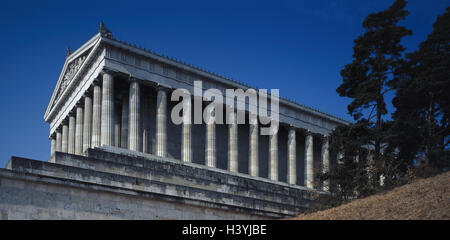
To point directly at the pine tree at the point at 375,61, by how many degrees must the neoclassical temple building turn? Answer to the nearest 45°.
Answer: approximately 135° to its left

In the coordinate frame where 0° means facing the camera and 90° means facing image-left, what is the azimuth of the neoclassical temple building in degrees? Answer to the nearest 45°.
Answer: approximately 45°
